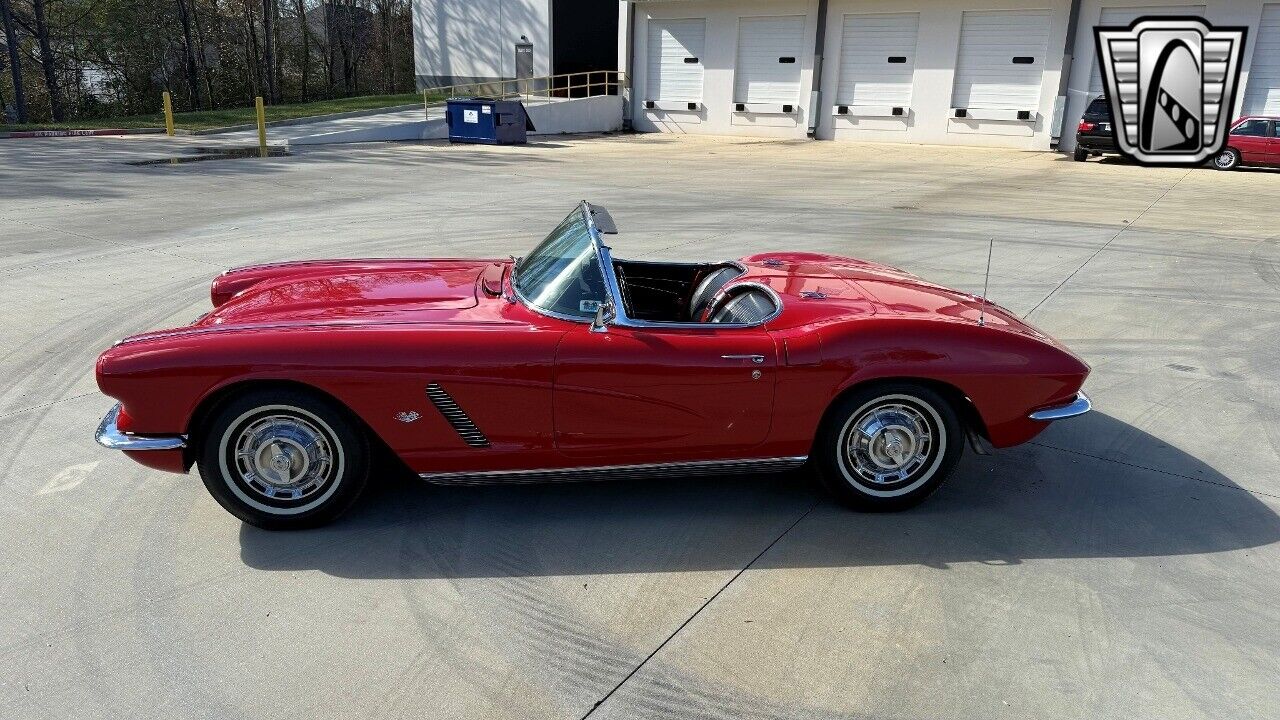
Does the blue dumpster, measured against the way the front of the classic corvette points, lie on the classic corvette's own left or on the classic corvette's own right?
on the classic corvette's own right

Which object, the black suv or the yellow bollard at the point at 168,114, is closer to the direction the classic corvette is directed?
the yellow bollard

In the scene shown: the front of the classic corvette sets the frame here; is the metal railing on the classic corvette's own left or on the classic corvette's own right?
on the classic corvette's own right

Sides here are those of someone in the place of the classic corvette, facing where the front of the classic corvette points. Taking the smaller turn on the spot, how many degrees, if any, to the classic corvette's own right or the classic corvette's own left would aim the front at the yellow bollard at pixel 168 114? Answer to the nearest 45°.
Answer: approximately 45° to the classic corvette's own right

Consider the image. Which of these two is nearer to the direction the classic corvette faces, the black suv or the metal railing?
the metal railing

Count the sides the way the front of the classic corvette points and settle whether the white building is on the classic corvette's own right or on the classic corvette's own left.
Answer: on the classic corvette's own right

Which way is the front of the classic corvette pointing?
to the viewer's left

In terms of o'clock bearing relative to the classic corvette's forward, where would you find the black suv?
The black suv is roughly at 4 o'clock from the classic corvette.
